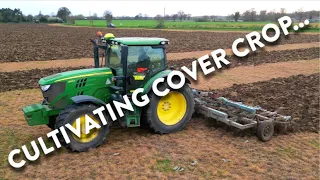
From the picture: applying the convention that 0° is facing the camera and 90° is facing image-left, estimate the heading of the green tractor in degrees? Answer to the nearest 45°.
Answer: approximately 45°
